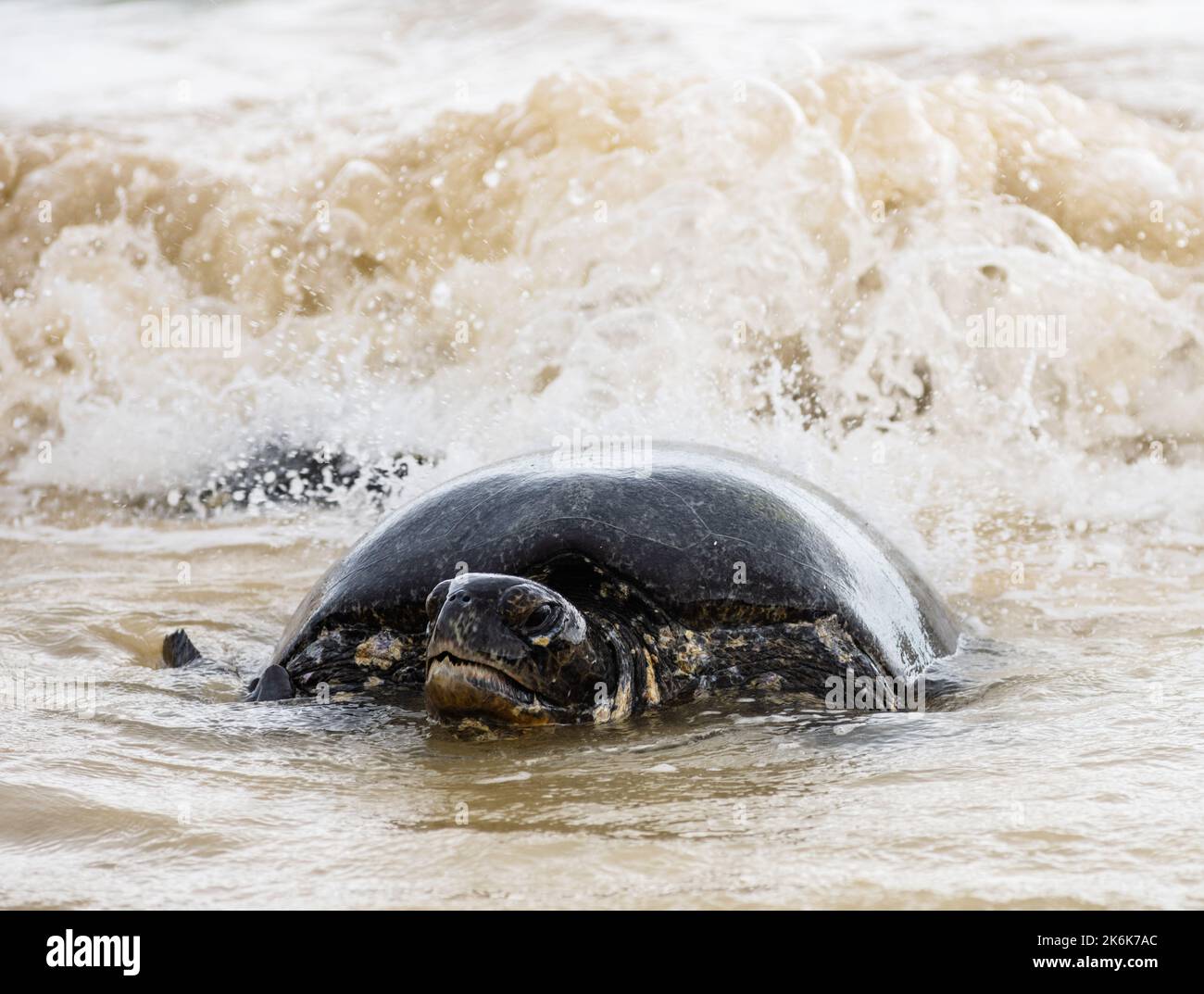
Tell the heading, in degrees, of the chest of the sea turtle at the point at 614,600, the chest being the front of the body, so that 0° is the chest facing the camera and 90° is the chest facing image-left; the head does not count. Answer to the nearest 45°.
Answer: approximately 0°
